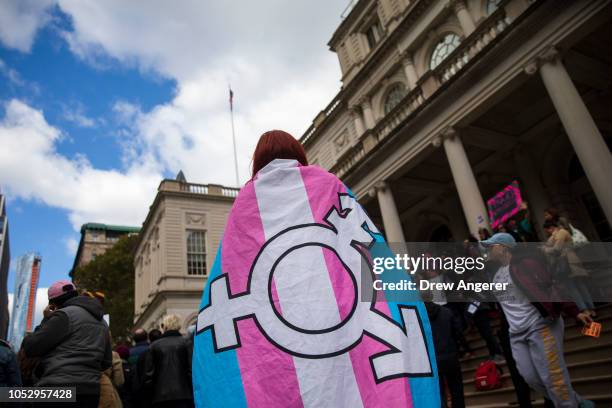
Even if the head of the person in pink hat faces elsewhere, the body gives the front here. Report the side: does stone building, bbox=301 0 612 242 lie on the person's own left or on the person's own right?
on the person's own right

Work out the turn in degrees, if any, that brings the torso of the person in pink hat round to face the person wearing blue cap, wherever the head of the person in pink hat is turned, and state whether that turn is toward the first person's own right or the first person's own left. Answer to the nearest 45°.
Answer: approximately 135° to the first person's own right

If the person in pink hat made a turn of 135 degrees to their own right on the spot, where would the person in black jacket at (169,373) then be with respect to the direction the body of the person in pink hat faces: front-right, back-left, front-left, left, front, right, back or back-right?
front-left

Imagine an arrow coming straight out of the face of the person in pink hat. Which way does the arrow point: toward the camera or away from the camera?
away from the camera

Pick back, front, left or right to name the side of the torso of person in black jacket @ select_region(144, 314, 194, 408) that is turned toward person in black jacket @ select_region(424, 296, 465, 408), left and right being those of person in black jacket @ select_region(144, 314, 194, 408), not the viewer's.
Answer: right

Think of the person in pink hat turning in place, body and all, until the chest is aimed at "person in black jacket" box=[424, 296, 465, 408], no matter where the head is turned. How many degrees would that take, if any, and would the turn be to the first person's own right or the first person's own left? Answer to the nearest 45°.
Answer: approximately 135° to the first person's own right

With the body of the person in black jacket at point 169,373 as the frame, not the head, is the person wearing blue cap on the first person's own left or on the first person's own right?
on the first person's own right

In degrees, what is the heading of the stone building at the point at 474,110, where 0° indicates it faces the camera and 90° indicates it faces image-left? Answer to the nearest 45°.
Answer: approximately 45°

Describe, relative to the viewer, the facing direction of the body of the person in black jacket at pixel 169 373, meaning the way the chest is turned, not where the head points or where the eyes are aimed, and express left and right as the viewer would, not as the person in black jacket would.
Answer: facing away from the viewer
